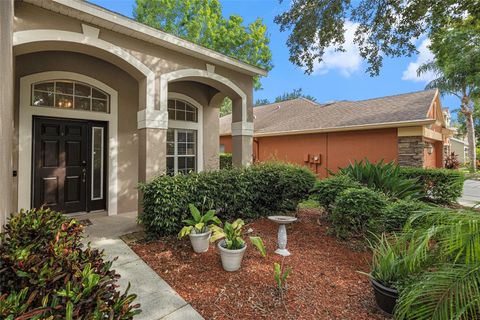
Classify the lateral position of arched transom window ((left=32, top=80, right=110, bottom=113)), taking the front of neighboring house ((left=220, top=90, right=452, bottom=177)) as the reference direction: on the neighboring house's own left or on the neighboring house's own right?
on the neighboring house's own right

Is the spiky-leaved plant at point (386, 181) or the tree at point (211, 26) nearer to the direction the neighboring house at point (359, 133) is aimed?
the spiky-leaved plant

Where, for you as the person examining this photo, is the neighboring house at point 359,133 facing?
facing to the right of the viewer

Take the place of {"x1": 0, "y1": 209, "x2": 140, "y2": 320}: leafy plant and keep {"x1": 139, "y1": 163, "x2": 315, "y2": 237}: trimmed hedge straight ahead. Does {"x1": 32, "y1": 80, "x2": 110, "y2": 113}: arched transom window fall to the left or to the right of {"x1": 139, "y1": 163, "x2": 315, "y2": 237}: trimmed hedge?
left

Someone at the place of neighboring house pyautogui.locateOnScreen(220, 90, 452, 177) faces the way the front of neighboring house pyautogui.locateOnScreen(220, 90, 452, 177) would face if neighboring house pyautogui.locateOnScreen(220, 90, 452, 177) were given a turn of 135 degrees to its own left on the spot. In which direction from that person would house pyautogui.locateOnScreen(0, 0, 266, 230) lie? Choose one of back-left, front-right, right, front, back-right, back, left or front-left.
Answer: left

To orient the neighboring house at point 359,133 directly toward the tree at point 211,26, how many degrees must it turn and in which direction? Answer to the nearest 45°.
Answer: approximately 180°

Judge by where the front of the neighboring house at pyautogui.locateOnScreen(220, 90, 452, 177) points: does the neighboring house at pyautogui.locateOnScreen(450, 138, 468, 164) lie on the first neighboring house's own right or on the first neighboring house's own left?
on the first neighboring house's own left

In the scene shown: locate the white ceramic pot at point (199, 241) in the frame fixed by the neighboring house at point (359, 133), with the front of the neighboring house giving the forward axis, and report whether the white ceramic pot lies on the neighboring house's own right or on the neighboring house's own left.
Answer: on the neighboring house's own right

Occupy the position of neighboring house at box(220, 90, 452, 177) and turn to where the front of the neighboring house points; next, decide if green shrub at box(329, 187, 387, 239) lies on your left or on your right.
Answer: on your right

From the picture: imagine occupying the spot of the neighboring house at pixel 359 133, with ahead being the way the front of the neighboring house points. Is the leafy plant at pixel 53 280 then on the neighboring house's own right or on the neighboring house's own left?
on the neighboring house's own right
